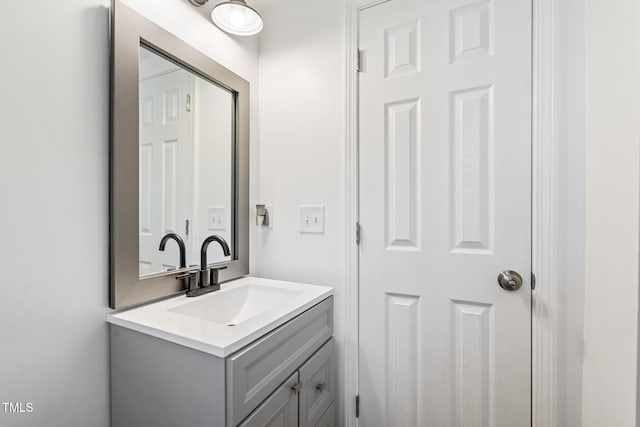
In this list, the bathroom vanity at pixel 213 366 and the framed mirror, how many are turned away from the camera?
0

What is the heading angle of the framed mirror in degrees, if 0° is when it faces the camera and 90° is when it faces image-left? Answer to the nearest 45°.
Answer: approximately 315°

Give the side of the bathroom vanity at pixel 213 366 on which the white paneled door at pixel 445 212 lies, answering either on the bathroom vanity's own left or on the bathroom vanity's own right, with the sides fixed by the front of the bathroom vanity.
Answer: on the bathroom vanity's own left
